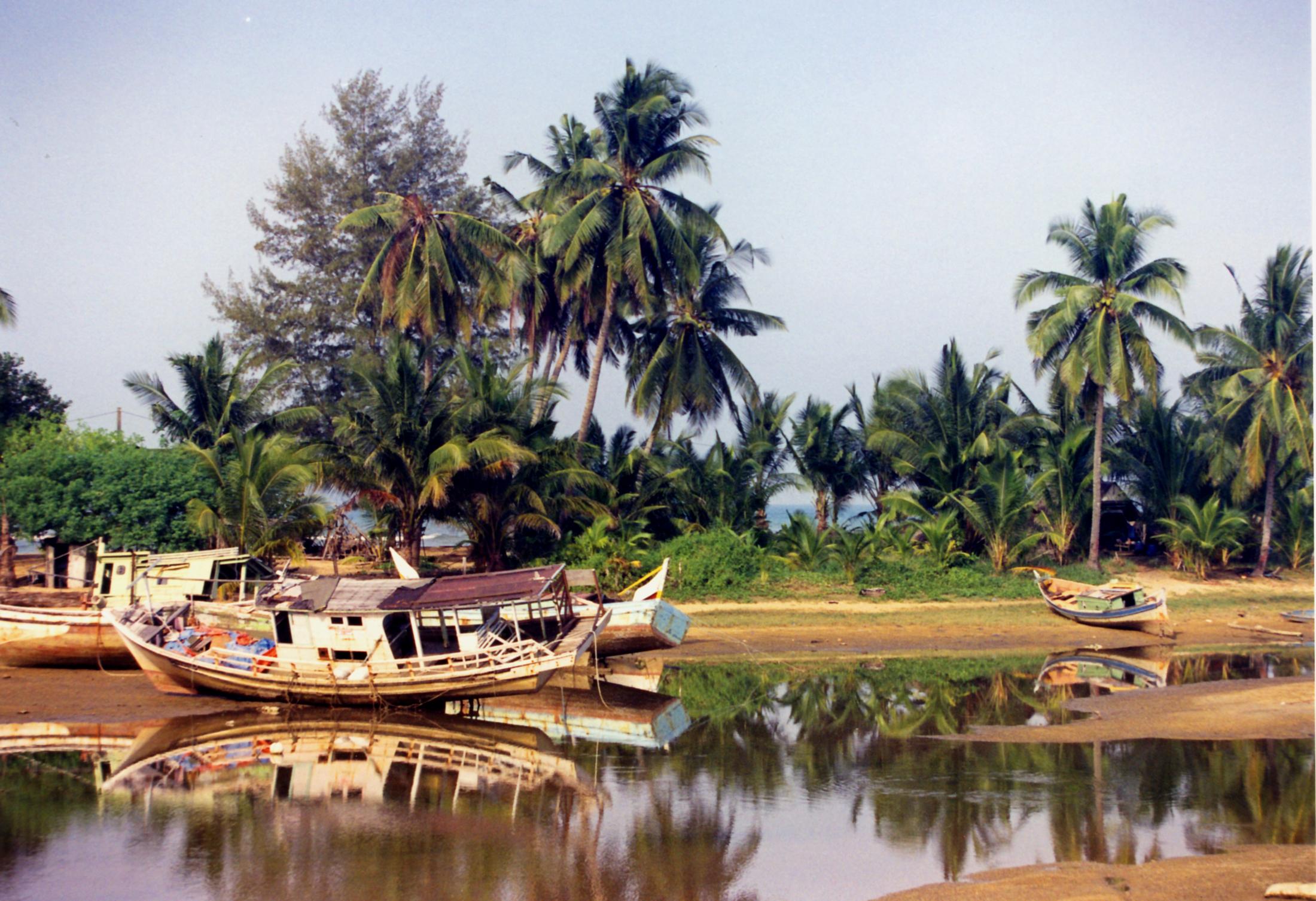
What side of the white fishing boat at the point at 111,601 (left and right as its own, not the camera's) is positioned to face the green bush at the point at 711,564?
back

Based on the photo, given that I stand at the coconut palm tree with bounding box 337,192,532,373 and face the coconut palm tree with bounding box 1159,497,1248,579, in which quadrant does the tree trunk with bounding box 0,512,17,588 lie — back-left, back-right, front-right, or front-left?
back-right

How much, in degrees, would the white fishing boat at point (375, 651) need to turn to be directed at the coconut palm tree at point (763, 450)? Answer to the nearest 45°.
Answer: approximately 135° to its right

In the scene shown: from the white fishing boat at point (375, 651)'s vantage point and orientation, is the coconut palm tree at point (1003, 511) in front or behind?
behind

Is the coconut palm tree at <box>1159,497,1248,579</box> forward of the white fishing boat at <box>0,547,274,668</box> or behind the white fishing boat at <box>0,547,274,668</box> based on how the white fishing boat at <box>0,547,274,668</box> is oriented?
behind

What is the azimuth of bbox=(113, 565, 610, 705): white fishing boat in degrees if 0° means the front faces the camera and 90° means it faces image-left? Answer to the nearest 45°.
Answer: approximately 90°

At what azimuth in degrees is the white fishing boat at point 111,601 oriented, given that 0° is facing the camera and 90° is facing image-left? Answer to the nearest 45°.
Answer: approximately 90°

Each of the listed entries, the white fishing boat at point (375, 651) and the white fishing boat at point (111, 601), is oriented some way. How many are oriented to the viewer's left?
2
